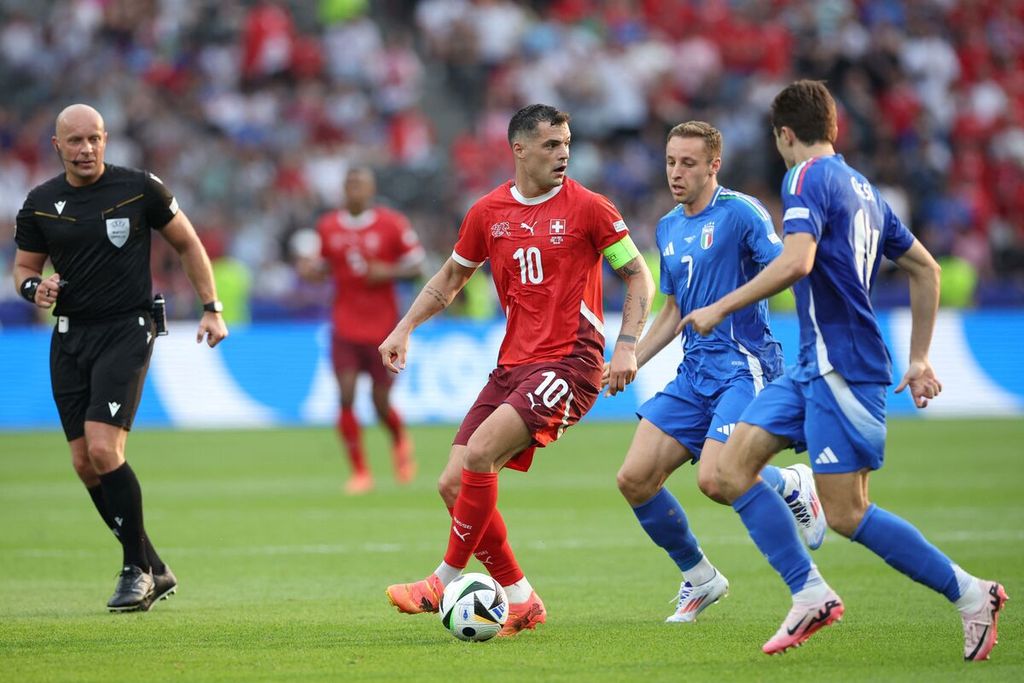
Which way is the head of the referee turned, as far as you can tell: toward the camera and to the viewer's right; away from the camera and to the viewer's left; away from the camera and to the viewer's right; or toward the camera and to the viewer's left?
toward the camera and to the viewer's right

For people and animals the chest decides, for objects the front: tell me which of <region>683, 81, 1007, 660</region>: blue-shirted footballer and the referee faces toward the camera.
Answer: the referee

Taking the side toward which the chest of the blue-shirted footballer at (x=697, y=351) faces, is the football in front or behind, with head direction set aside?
in front

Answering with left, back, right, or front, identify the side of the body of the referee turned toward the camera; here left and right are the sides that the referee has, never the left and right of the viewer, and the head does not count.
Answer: front

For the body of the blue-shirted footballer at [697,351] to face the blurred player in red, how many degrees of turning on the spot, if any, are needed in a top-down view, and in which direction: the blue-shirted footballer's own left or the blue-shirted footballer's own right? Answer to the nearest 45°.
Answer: approximately 90° to the blue-shirted footballer's own right

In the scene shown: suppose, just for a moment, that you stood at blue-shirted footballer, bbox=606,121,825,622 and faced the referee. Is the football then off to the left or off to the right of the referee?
left

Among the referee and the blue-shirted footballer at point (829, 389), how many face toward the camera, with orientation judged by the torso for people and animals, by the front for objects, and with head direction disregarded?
1

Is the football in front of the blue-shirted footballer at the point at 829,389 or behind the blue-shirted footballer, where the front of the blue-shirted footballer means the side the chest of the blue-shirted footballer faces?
in front

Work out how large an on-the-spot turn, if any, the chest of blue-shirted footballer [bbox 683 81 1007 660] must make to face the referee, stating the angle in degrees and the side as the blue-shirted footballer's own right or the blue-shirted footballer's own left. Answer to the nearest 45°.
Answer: approximately 45° to the blue-shirted footballer's own left

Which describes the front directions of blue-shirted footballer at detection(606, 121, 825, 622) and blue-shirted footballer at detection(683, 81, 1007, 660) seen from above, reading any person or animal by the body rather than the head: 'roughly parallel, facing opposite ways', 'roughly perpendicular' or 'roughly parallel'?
roughly perpendicular

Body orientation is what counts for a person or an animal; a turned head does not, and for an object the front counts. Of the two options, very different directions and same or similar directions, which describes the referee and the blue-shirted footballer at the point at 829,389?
very different directions

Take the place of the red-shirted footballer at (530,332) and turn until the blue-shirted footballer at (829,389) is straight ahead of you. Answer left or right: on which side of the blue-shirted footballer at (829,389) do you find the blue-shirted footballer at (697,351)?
left

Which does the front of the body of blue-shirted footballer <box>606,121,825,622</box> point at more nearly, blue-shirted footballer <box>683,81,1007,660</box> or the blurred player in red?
the blue-shirted footballer

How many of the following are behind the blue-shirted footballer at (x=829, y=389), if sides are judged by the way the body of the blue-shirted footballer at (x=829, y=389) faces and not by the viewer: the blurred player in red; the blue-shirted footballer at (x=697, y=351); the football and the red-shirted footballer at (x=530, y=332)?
0

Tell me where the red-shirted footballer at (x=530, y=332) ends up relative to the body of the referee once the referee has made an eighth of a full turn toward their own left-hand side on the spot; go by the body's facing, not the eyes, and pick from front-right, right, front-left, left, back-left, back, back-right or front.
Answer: front

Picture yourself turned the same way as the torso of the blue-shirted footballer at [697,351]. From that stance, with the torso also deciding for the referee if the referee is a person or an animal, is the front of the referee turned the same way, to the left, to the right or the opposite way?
to the left

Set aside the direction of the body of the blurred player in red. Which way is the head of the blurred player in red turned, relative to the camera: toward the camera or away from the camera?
toward the camera

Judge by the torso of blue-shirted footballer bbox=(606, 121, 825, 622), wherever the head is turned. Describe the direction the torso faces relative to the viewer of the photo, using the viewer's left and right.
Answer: facing the viewer and to the left of the viewer

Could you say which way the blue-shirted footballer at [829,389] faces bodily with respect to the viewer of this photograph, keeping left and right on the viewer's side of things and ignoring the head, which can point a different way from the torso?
facing away from the viewer and to the left of the viewer

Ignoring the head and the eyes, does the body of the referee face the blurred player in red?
no
